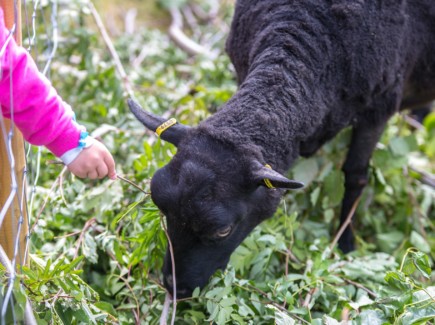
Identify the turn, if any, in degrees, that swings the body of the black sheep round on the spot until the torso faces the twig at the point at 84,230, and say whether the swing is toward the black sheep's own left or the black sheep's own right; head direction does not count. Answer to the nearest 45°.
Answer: approximately 45° to the black sheep's own right

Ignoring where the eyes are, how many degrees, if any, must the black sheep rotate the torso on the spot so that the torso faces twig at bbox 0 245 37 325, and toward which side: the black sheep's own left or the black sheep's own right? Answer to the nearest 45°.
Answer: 0° — it already faces it

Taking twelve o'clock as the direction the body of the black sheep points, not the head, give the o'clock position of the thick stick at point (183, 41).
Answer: The thick stick is roughly at 4 o'clock from the black sheep.

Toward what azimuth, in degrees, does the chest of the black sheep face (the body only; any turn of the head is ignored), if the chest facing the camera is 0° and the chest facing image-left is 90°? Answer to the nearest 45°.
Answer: approximately 45°

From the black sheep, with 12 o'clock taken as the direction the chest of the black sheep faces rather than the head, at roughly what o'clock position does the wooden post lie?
The wooden post is roughly at 12 o'clock from the black sheep.
